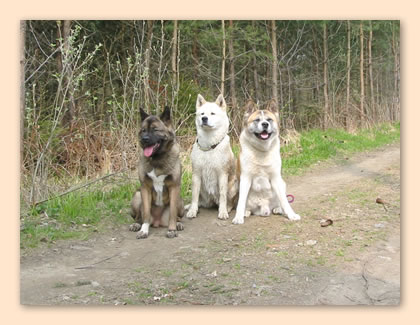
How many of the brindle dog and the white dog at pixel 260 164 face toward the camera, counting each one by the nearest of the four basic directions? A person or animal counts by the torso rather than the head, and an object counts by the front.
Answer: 2

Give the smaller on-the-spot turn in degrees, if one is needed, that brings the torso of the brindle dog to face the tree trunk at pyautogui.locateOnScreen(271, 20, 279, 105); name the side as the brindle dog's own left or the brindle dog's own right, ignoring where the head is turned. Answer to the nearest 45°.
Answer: approximately 135° to the brindle dog's own left

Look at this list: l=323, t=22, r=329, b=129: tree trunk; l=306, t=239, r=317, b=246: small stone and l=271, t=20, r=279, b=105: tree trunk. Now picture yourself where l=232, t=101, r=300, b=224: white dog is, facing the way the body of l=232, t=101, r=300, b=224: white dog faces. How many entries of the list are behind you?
2

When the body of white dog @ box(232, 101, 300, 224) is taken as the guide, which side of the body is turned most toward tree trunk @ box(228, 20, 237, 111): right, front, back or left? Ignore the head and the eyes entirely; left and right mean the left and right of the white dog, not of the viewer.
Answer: back

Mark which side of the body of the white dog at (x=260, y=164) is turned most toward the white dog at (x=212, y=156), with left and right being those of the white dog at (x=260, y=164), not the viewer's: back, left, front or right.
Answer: right

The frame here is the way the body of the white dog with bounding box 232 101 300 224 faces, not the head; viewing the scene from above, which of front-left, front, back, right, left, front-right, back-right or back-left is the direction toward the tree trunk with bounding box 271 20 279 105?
back

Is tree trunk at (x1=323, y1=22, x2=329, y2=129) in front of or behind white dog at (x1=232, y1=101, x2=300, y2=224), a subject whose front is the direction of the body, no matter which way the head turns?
behind

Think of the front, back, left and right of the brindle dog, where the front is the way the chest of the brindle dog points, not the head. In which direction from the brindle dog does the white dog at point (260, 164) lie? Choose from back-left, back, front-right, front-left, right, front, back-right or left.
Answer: left

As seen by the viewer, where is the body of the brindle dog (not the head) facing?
toward the camera
